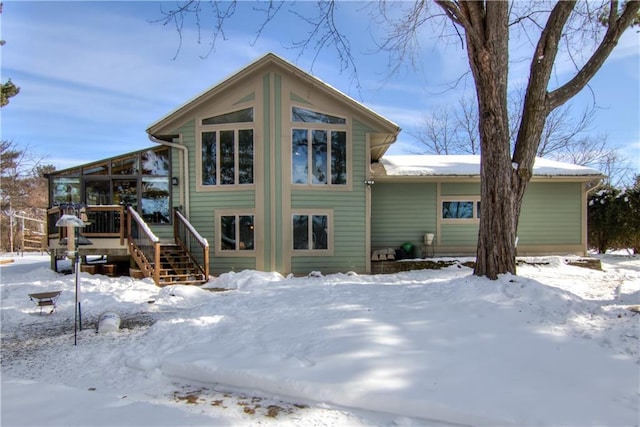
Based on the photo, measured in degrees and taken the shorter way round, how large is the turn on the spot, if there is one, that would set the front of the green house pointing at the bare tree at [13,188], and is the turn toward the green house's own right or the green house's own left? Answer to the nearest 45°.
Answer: approximately 135° to the green house's own right

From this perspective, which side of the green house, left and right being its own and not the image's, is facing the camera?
front
